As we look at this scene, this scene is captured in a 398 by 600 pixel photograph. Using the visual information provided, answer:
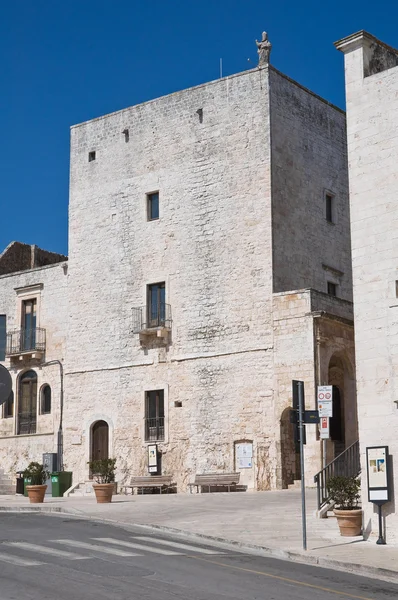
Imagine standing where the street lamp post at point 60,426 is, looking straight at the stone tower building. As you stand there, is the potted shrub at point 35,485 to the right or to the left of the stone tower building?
right

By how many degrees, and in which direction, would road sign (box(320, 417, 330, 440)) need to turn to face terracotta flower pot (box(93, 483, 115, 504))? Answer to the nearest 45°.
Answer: approximately 135° to its right

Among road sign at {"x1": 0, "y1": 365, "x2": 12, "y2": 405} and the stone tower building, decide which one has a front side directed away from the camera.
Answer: the road sign

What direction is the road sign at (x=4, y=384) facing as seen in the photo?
away from the camera

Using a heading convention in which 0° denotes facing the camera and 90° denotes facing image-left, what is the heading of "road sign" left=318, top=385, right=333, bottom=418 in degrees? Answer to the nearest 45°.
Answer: approximately 0°

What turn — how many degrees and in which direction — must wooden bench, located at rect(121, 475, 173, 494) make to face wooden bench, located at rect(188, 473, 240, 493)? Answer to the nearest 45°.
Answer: approximately 90° to its left

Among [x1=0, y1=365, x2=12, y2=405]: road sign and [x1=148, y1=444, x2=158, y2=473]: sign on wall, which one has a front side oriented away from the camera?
the road sign
